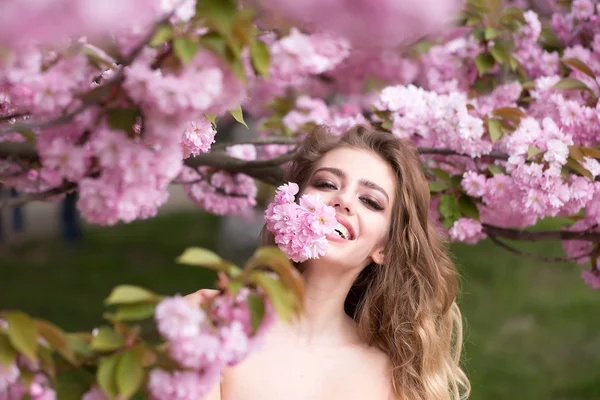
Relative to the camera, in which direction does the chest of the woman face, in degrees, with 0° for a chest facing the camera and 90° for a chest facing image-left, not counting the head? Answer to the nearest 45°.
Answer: approximately 0°
